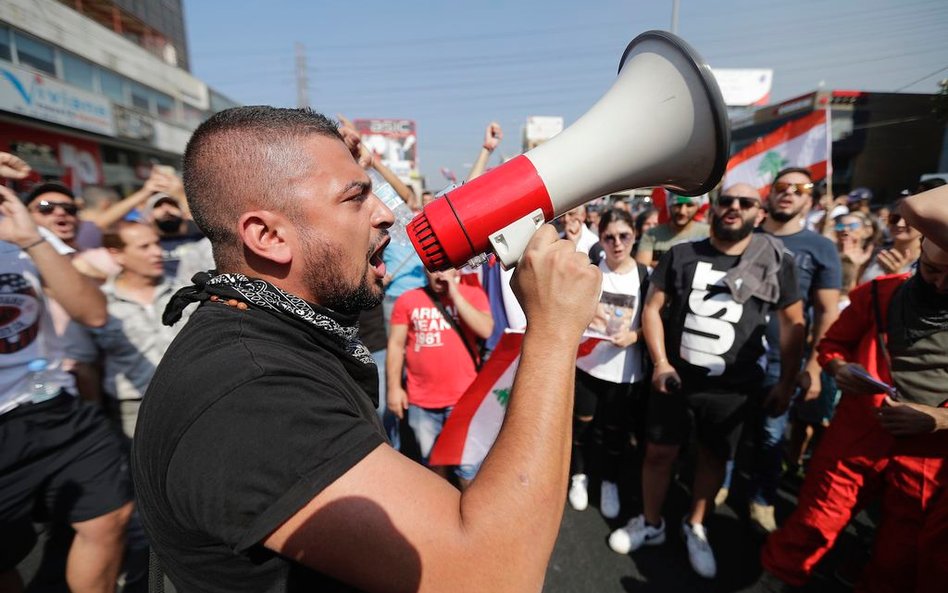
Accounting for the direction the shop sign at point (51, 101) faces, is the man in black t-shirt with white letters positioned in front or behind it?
in front

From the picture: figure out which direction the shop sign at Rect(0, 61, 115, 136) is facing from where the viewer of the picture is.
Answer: facing the viewer and to the right of the viewer

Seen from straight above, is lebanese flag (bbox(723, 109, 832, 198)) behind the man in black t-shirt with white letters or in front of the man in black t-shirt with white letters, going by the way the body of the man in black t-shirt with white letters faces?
behind

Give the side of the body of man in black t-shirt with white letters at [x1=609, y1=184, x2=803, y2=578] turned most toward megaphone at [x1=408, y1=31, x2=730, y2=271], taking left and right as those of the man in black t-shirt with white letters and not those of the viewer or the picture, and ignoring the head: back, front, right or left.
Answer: front

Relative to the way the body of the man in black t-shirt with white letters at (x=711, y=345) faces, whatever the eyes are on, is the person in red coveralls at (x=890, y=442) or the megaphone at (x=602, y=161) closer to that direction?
the megaphone

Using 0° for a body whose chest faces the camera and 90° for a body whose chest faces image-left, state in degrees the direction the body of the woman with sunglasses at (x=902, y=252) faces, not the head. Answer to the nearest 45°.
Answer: approximately 45°

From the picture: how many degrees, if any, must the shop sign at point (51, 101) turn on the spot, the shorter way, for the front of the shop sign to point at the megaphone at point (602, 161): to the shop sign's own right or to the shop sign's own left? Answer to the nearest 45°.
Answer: approximately 45° to the shop sign's own right

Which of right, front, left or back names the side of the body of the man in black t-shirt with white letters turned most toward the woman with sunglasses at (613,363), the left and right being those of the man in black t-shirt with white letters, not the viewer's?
right

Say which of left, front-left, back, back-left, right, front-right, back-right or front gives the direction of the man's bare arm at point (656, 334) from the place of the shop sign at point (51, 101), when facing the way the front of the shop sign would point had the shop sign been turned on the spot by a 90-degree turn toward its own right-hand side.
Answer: front-left
